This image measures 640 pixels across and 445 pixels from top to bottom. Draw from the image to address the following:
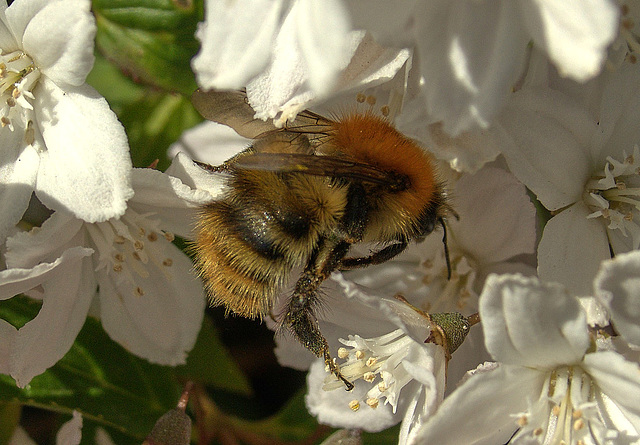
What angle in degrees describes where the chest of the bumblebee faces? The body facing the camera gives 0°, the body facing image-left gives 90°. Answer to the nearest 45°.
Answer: approximately 270°
